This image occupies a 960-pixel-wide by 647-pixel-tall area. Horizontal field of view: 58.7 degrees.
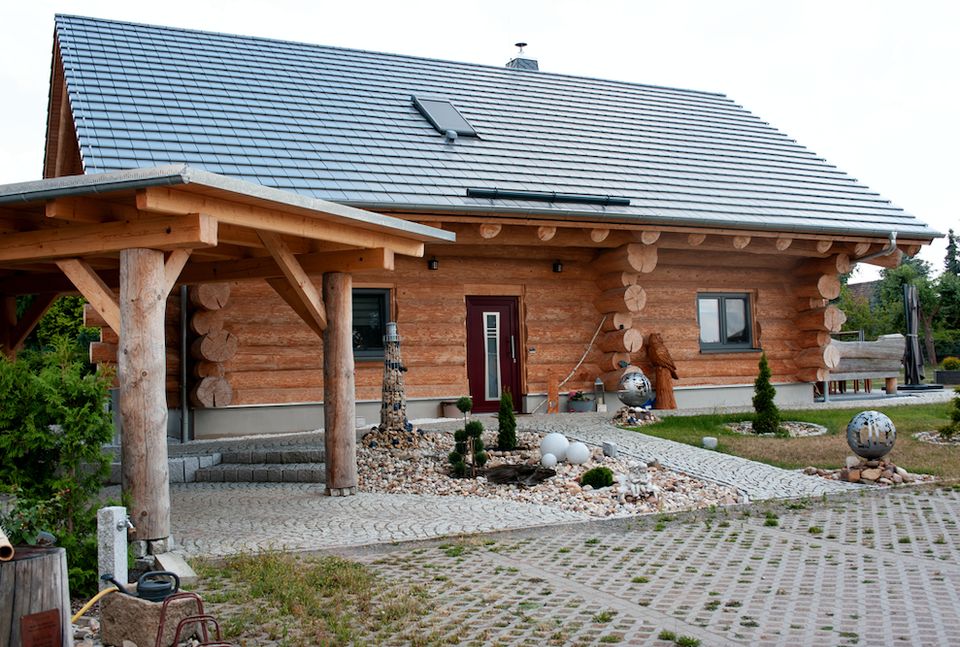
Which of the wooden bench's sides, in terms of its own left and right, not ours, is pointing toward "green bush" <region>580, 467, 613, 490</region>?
back

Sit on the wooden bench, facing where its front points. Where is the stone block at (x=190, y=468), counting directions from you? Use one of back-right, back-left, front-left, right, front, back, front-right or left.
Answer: back-left

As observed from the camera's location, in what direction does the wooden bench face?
facing away from the viewer

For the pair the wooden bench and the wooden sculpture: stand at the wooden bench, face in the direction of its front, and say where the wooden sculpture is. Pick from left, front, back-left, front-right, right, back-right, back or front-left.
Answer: back-left
